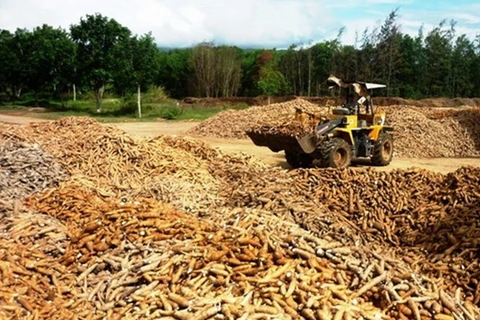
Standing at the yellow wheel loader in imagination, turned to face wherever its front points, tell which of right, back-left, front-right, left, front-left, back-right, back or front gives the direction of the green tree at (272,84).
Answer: back-right

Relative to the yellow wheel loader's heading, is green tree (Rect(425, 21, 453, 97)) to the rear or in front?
to the rear

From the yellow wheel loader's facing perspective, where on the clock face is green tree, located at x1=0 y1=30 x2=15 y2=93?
The green tree is roughly at 3 o'clock from the yellow wheel loader.

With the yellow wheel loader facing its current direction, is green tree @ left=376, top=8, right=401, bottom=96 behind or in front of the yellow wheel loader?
behind

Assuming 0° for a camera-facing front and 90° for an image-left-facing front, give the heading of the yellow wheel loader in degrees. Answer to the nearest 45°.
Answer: approximately 45°

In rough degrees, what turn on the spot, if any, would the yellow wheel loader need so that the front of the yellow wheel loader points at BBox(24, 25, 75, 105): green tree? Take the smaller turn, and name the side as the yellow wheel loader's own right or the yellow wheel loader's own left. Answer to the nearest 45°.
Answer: approximately 90° to the yellow wheel loader's own right

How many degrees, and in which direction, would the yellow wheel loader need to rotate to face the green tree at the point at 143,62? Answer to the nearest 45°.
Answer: approximately 90° to its right

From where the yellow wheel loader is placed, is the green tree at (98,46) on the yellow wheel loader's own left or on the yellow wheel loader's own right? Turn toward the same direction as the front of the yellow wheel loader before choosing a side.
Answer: on the yellow wheel loader's own right
